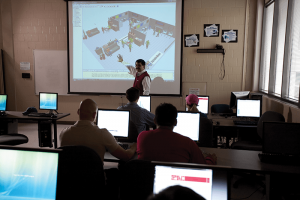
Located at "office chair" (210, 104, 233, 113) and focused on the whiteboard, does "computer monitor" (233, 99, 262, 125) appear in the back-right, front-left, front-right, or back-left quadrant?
back-left

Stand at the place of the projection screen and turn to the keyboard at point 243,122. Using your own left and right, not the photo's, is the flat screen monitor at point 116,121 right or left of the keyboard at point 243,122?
right

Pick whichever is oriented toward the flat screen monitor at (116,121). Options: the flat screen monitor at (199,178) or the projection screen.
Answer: the projection screen

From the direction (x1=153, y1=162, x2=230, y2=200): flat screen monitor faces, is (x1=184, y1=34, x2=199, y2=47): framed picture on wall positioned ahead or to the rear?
to the rear

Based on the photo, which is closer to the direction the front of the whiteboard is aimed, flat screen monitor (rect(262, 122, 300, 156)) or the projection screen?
the flat screen monitor

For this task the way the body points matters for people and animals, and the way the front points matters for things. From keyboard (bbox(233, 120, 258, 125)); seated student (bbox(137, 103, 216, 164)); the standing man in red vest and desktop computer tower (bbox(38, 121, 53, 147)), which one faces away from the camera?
the seated student

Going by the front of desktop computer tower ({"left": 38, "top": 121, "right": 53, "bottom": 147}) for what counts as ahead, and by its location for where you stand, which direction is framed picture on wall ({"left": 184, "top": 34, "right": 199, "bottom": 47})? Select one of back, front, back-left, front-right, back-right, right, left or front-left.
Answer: left

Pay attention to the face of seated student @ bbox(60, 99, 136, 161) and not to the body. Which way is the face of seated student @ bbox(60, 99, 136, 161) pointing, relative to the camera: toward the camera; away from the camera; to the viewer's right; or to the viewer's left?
away from the camera

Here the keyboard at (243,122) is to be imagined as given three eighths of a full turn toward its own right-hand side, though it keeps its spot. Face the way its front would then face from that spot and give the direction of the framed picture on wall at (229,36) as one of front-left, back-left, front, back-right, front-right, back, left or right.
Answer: front-right

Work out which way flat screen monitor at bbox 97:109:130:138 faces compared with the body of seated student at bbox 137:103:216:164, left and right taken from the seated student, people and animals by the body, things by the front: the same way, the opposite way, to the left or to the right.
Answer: the opposite way

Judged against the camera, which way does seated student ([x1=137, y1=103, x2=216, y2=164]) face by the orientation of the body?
away from the camera

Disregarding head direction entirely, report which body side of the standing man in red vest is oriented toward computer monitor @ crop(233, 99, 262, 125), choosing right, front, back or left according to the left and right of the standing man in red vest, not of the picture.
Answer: left

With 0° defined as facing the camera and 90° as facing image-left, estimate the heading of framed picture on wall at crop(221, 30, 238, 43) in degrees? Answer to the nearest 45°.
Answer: approximately 0°

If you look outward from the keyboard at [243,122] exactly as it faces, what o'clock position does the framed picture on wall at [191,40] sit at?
The framed picture on wall is roughly at 5 o'clock from the keyboard.
